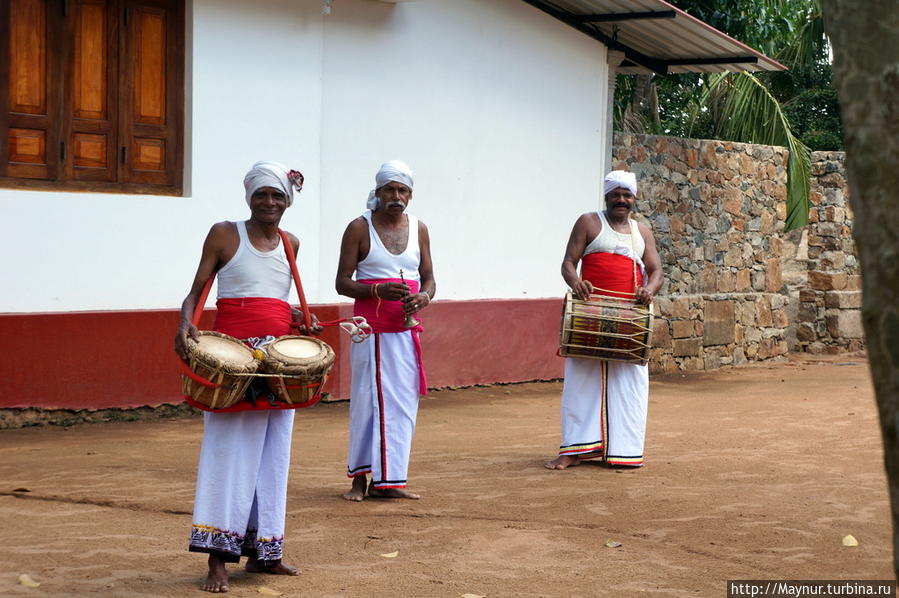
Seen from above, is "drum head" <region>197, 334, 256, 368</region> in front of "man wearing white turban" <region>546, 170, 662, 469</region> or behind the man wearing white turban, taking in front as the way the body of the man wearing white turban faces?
in front

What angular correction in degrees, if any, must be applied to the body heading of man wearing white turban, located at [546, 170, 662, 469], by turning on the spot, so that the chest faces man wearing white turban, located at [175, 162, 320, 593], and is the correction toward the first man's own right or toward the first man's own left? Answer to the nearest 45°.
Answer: approximately 45° to the first man's own right

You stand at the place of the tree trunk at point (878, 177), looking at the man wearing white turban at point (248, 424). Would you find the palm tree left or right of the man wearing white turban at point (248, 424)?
right

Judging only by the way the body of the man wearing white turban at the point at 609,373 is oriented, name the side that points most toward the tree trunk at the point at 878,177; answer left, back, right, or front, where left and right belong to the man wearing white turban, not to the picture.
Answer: front

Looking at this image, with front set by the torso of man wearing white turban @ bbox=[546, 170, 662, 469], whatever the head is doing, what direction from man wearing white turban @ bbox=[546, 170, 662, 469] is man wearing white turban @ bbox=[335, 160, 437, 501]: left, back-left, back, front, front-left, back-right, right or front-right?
front-right

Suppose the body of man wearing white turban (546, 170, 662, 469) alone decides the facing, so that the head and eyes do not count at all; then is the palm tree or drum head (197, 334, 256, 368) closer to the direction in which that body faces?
the drum head

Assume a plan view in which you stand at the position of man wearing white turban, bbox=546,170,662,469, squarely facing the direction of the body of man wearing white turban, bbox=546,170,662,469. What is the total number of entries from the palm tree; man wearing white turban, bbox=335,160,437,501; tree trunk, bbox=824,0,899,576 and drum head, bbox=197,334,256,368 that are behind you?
1

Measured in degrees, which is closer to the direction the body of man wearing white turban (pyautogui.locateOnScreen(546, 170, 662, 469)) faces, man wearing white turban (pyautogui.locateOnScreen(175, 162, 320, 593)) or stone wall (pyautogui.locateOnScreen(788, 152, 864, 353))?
the man wearing white turban

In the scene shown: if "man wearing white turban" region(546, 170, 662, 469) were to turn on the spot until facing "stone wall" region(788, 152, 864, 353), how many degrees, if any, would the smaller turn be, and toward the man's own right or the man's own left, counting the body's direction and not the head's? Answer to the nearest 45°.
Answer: approximately 180°

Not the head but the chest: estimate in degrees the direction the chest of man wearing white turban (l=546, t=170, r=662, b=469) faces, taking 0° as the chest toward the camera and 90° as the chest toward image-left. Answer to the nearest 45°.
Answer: approximately 0°

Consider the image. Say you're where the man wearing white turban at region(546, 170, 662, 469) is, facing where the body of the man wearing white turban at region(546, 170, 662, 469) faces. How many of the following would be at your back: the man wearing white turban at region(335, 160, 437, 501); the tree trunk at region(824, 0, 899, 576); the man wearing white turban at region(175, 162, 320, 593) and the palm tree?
1

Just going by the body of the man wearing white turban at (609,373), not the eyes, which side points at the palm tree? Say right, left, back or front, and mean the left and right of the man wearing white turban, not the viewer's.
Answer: back
